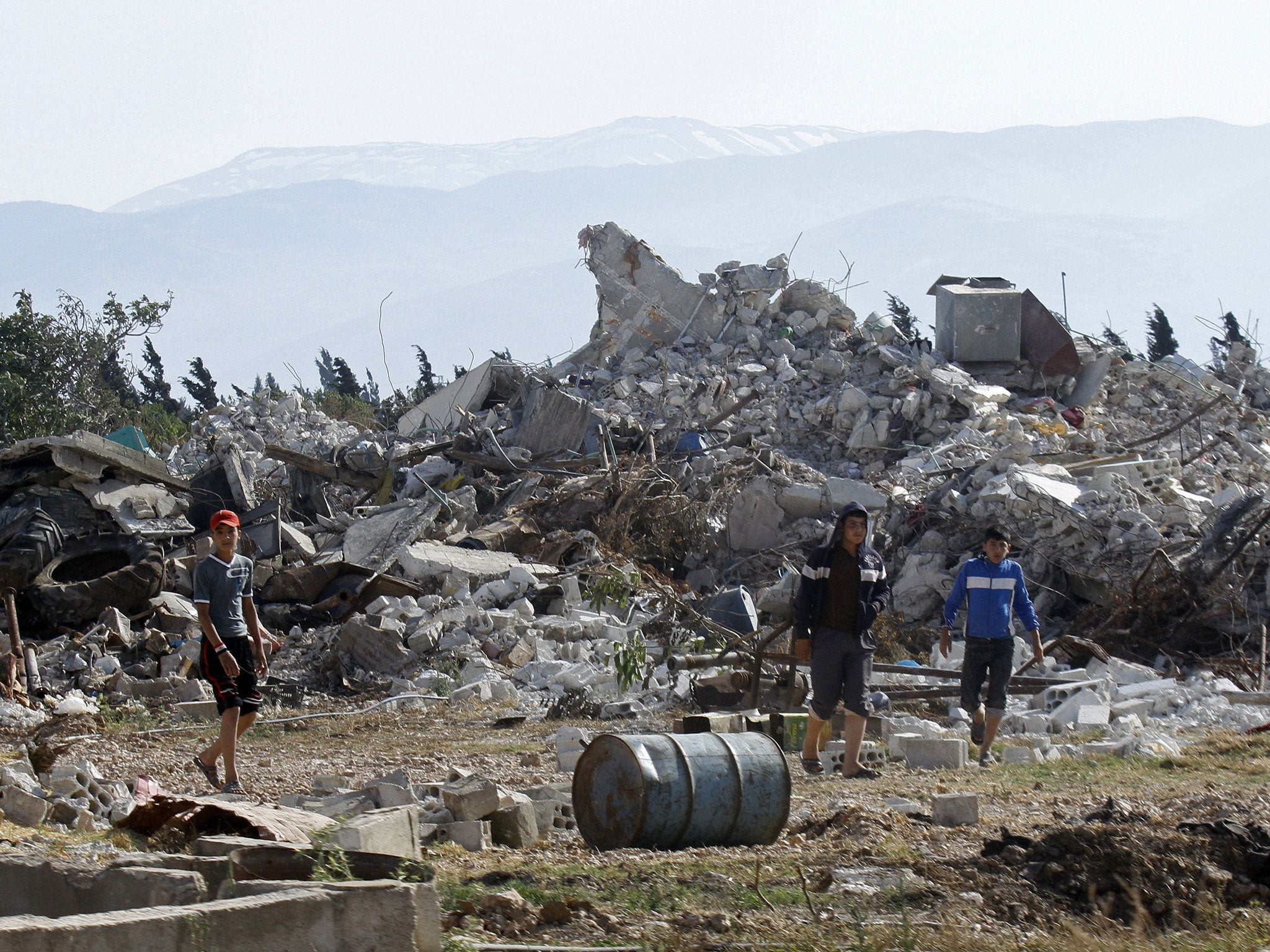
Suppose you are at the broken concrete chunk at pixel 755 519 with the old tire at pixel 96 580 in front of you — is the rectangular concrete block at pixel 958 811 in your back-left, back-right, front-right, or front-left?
front-left

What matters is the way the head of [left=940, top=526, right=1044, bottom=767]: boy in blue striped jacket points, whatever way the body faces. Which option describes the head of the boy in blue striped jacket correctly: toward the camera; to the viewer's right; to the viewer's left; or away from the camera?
toward the camera

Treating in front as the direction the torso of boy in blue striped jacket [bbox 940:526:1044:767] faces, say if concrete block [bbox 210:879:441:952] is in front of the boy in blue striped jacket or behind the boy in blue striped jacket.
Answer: in front

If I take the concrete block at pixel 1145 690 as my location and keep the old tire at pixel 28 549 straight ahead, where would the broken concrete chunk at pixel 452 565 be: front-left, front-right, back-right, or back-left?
front-right

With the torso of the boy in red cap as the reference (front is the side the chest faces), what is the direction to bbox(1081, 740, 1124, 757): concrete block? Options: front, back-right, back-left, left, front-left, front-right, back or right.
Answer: front-left

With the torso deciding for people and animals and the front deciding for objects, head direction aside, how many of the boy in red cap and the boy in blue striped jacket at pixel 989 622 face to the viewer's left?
0

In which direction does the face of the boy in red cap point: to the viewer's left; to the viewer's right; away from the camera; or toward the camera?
toward the camera

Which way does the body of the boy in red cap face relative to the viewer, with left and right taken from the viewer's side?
facing the viewer and to the right of the viewer

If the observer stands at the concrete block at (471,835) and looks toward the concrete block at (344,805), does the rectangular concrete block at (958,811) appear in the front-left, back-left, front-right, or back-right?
back-right

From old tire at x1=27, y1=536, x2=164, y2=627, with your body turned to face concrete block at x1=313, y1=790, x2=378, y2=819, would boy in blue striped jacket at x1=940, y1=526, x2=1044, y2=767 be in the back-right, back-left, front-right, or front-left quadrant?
front-left

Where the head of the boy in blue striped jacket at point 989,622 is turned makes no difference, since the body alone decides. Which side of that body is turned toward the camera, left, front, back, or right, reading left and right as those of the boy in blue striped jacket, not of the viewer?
front

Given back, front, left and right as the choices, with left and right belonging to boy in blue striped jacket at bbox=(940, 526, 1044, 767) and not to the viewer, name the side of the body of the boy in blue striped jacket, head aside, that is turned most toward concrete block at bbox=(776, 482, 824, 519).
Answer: back

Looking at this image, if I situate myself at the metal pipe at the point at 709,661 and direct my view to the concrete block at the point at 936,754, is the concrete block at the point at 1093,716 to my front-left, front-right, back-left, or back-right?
front-left
